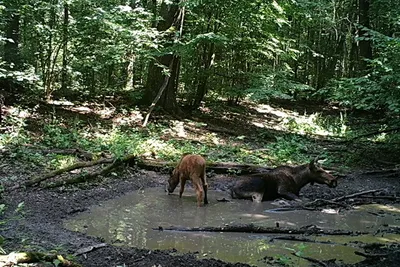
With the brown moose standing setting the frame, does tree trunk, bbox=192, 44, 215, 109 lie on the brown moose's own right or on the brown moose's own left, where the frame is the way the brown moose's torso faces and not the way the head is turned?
on the brown moose's own right

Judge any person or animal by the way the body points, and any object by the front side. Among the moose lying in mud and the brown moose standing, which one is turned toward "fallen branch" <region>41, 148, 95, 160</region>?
the brown moose standing

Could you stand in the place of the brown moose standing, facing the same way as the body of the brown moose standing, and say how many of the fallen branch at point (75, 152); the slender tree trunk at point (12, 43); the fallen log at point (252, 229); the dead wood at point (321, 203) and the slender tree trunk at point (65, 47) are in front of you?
3

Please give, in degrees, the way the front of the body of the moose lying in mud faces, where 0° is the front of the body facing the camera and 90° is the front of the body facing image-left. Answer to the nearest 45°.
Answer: approximately 270°

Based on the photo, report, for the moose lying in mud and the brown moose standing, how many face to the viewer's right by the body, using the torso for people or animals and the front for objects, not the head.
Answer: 1

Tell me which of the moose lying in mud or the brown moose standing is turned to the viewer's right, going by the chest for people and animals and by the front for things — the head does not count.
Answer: the moose lying in mud

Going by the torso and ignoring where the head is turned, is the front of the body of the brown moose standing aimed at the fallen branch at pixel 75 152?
yes

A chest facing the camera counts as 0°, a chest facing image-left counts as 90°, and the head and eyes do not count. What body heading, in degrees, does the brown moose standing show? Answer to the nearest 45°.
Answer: approximately 135°

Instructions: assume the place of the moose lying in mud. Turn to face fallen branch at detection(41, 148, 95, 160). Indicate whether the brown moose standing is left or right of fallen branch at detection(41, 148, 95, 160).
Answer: left

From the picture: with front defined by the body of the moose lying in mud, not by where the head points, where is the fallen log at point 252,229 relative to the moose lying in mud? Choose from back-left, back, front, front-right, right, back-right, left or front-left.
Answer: right

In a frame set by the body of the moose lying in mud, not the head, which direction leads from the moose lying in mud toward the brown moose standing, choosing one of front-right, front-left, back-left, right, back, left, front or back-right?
back-right

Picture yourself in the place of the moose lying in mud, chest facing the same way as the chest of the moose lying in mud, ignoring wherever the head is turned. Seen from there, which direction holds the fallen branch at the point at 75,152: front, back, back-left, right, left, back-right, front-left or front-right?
back

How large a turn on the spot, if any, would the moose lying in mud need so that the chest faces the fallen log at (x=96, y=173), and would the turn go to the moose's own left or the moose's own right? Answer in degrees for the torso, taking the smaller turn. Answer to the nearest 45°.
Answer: approximately 180°
